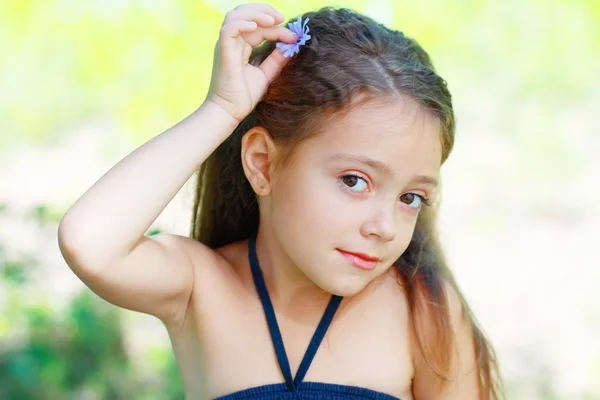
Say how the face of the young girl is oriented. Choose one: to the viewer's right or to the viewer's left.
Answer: to the viewer's right

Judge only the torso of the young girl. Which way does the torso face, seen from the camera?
toward the camera
